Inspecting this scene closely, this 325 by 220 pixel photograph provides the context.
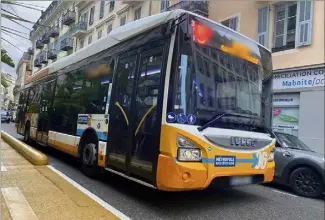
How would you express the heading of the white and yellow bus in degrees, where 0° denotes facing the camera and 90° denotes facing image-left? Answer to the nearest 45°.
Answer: approximately 315°
